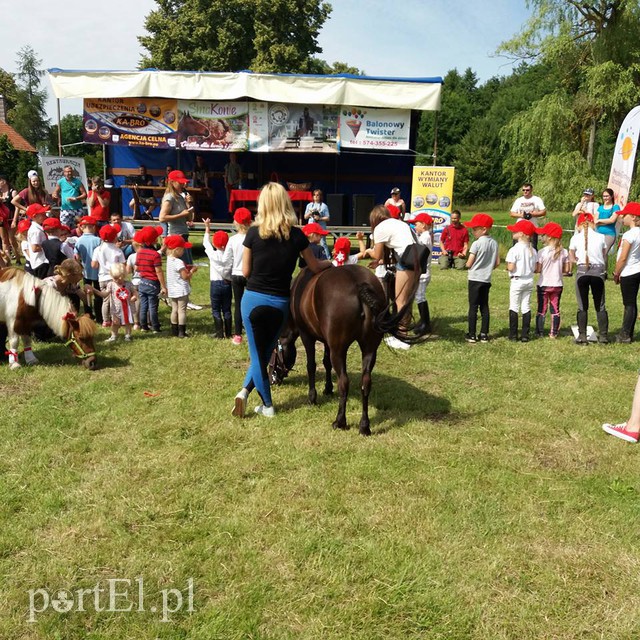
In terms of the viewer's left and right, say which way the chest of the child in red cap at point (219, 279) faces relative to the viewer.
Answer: facing away from the viewer

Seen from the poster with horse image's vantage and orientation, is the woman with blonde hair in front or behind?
in front

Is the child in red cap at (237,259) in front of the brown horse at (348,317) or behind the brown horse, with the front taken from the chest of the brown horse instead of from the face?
in front

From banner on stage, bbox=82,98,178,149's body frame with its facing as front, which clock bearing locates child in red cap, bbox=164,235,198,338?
The child in red cap is roughly at 12 o'clock from the banner on stage.

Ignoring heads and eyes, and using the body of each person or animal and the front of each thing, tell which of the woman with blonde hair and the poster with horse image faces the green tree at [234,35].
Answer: the woman with blonde hair

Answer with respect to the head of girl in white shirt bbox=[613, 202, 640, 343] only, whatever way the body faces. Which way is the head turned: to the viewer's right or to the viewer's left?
to the viewer's left

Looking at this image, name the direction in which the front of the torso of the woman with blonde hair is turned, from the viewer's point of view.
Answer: away from the camera

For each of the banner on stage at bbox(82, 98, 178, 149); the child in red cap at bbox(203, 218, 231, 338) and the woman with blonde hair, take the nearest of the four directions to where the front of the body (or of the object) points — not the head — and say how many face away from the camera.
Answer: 2

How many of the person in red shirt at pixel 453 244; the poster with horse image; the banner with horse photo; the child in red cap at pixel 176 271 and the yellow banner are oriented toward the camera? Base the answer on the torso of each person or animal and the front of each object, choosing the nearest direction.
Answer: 4

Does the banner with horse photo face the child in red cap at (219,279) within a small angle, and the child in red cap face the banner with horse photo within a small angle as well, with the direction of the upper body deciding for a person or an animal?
yes

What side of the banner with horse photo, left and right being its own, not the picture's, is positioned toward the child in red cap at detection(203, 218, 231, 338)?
front

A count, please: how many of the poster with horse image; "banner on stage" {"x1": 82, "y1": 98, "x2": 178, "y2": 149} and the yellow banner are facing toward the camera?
3

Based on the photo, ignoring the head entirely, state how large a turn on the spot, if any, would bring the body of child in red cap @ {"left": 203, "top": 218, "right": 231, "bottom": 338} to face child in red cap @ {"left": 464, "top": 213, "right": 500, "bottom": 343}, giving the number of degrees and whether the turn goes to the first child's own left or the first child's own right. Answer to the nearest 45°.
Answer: approximately 90° to the first child's own right
